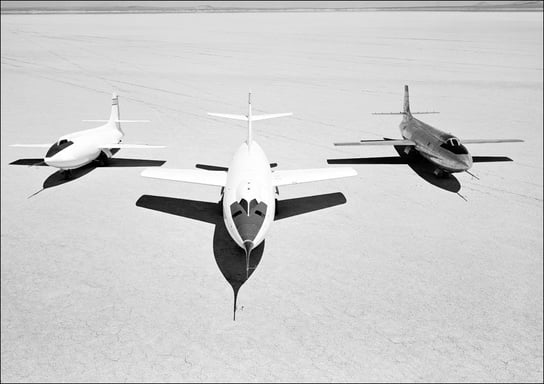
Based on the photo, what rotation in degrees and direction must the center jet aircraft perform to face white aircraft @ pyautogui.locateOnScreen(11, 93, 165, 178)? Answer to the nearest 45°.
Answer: approximately 135° to its right

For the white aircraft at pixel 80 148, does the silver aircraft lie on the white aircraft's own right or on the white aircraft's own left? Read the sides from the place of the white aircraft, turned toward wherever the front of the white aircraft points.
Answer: on the white aircraft's own left

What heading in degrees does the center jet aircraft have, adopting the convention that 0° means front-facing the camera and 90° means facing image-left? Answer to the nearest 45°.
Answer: approximately 0°

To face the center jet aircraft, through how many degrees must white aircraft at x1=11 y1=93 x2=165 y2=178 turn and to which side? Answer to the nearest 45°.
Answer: approximately 90° to its left

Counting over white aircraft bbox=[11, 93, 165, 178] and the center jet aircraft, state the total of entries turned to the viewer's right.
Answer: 0

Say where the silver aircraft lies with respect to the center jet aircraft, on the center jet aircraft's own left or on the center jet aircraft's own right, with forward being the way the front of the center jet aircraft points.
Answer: on the center jet aircraft's own left
